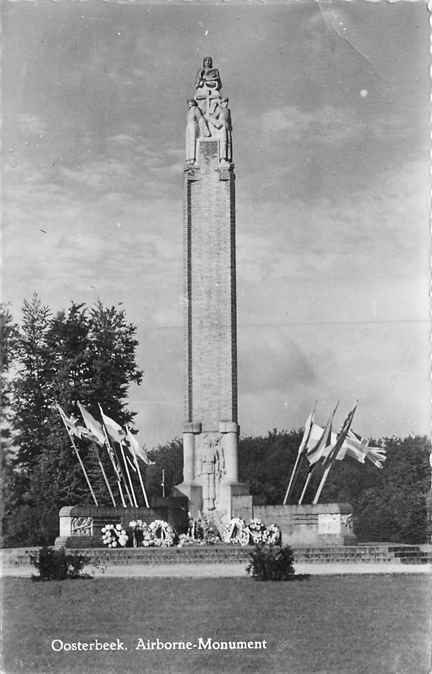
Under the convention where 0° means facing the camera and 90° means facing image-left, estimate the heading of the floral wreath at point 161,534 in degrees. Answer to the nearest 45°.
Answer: approximately 0°

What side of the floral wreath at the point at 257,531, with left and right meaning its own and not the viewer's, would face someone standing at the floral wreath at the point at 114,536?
right

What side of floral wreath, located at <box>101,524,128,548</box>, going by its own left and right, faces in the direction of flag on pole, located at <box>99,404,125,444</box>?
back

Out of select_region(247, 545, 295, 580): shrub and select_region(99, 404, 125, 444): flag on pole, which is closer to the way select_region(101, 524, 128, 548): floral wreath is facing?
the shrub

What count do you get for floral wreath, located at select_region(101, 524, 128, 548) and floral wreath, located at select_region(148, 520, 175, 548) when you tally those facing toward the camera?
2

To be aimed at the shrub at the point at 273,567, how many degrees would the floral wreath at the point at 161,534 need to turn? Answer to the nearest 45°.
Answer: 0° — it already faces it

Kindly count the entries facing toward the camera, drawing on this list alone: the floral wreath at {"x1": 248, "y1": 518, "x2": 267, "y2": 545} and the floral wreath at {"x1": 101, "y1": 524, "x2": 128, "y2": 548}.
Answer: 2
